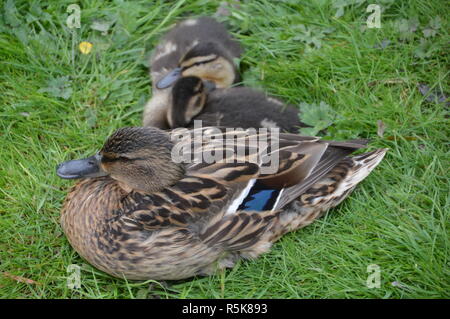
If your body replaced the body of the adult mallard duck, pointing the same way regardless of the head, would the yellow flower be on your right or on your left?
on your right

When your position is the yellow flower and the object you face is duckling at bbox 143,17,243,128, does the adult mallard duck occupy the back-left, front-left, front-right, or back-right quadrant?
front-right

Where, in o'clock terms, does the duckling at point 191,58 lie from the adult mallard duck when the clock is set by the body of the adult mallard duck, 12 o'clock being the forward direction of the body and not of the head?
The duckling is roughly at 3 o'clock from the adult mallard duck.

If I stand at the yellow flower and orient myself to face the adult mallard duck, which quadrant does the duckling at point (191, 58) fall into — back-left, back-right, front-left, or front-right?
front-left

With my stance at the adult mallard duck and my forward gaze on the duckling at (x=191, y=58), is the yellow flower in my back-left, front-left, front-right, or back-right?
front-left

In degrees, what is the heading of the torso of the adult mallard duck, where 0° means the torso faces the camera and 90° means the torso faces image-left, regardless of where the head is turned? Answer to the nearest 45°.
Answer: approximately 90°

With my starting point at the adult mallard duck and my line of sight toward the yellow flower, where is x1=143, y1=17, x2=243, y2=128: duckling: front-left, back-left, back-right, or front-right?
front-right
